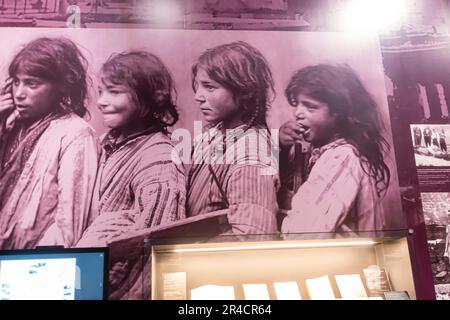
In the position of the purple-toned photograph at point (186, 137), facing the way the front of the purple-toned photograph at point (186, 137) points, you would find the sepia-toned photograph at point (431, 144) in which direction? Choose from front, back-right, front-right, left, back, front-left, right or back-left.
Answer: left

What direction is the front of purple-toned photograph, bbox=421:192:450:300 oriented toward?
toward the camera

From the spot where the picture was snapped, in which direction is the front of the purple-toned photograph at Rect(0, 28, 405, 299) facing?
facing the viewer

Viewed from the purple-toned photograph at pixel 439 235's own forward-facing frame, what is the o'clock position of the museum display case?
The museum display case is roughly at 2 o'clock from the purple-toned photograph.

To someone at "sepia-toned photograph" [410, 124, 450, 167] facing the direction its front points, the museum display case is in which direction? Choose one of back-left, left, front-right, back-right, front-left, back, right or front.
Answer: front-right

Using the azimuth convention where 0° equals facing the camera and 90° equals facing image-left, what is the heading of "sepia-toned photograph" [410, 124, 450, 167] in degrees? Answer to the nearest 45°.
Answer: approximately 0°

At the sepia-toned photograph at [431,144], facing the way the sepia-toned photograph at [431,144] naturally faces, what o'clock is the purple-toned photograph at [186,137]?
the purple-toned photograph at [186,137] is roughly at 2 o'clock from the sepia-toned photograph at [431,144].

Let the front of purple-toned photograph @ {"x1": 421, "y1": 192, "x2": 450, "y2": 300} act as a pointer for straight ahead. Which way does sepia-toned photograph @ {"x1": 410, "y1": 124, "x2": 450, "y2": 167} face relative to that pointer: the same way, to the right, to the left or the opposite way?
the same way

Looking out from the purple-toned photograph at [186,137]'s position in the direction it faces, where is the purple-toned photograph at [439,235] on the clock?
the purple-toned photograph at [439,235] is roughly at 9 o'clock from the purple-toned photograph at [186,137].
